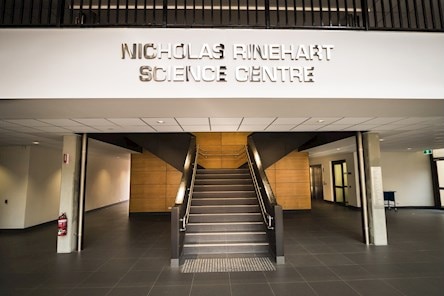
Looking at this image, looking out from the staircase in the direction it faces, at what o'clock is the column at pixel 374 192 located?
The column is roughly at 9 o'clock from the staircase.

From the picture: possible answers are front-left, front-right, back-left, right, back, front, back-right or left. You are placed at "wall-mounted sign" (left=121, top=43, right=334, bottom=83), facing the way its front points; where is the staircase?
back

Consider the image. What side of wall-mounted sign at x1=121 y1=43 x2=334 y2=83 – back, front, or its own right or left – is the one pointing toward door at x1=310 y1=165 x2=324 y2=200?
back

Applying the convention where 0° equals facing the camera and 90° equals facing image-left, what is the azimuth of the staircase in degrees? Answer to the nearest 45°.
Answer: approximately 0°

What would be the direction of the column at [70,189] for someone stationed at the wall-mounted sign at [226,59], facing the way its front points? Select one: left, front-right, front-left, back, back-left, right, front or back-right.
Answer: back-right

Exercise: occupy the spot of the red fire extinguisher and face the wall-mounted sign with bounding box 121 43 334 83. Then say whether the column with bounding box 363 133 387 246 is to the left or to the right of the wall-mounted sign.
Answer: left

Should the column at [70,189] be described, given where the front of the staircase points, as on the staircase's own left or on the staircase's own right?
on the staircase's own right

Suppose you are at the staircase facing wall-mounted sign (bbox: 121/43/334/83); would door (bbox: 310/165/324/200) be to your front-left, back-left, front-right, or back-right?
back-left

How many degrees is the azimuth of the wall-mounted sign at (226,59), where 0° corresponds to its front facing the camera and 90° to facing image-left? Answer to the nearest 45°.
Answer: approximately 0°

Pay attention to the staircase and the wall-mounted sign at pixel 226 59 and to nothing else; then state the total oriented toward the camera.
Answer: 2

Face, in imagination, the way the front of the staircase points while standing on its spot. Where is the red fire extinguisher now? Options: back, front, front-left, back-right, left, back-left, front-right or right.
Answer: right

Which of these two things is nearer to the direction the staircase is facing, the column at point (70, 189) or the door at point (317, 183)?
the column
